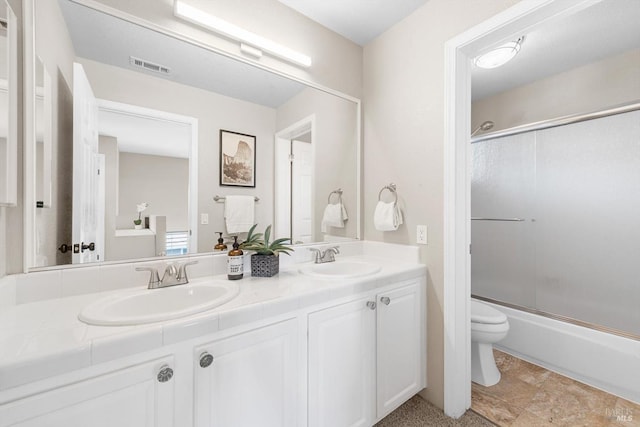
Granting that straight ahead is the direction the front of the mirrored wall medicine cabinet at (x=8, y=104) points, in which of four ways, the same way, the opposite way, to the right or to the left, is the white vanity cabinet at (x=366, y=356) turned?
to the right

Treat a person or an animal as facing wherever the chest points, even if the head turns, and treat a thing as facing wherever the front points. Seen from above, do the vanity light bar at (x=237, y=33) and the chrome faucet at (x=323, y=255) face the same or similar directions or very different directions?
same or similar directions

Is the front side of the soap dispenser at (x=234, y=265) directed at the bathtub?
no

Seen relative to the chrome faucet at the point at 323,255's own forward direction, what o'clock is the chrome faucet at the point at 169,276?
the chrome faucet at the point at 169,276 is roughly at 3 o'clock from the chrome faucet at the point at 323,255.

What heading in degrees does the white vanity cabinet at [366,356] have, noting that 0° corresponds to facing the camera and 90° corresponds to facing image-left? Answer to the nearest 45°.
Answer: approximately 315°

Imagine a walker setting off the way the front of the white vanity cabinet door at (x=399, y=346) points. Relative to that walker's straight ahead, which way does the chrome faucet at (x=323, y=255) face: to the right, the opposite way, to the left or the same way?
the same way

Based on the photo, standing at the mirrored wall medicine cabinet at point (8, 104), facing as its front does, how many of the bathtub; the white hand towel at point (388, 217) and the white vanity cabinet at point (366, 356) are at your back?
0

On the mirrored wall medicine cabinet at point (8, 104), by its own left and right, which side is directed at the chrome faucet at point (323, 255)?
front

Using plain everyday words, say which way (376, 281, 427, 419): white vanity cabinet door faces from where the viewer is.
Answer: facing the viewer and to the right of the viewer

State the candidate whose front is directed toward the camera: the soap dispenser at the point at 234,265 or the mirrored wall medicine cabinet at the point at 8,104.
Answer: the soap dispenser

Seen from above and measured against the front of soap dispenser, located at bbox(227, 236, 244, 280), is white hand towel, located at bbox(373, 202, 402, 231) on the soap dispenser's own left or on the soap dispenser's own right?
on the soap dispenser's own left

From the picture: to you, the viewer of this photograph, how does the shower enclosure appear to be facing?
facing the viewer and to the left of the viewer

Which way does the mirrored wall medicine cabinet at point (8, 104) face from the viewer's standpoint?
to the viewer's right

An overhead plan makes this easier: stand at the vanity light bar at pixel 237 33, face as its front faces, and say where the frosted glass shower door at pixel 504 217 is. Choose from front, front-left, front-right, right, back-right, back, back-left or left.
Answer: front-left

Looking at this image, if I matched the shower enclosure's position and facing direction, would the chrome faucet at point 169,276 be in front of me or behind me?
in front

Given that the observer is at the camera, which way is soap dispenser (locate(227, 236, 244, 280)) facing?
facing the viewer
